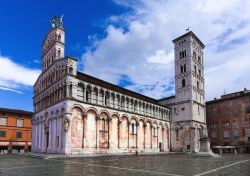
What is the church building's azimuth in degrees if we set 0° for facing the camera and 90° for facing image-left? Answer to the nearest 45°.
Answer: approximately 45°
